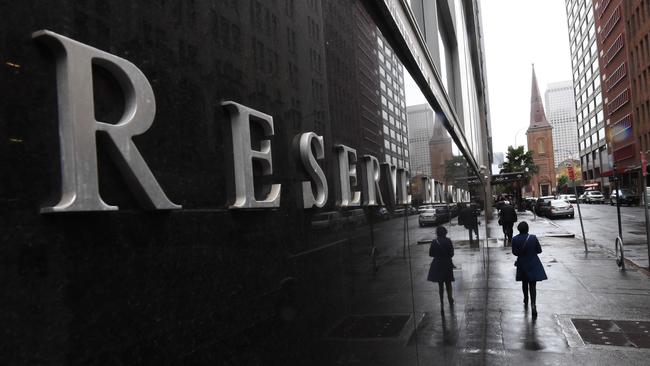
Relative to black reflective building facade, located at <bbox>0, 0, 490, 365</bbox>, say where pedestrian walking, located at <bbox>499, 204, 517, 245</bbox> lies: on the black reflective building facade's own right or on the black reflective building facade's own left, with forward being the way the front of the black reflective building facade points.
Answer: on the black reflective building facade's own left

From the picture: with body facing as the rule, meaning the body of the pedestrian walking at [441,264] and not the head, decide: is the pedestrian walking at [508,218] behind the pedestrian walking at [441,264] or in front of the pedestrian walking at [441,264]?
in front

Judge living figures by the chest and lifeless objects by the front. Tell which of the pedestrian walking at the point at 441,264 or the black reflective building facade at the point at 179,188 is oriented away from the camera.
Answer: the pedestrian walking

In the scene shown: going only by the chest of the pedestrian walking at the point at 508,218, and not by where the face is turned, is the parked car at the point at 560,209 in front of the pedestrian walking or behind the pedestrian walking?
in front

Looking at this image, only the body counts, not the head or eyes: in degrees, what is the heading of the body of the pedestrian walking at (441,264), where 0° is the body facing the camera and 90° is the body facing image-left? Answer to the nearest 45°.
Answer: approximately 180°

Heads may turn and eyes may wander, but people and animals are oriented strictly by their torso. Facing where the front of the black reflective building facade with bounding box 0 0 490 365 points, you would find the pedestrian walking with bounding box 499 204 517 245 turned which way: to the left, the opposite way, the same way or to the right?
to the left

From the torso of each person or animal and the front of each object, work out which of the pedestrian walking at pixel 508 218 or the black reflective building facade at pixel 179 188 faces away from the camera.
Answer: the pedestrian walking

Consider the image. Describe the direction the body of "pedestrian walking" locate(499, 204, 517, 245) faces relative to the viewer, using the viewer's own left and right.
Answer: facing away from the viewer

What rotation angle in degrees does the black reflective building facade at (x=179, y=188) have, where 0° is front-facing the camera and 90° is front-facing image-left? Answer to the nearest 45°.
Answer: approximately 315°
